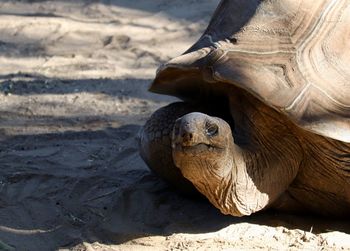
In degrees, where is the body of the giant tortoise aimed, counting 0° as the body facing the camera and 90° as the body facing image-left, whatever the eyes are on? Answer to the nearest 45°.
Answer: approximately 45°
